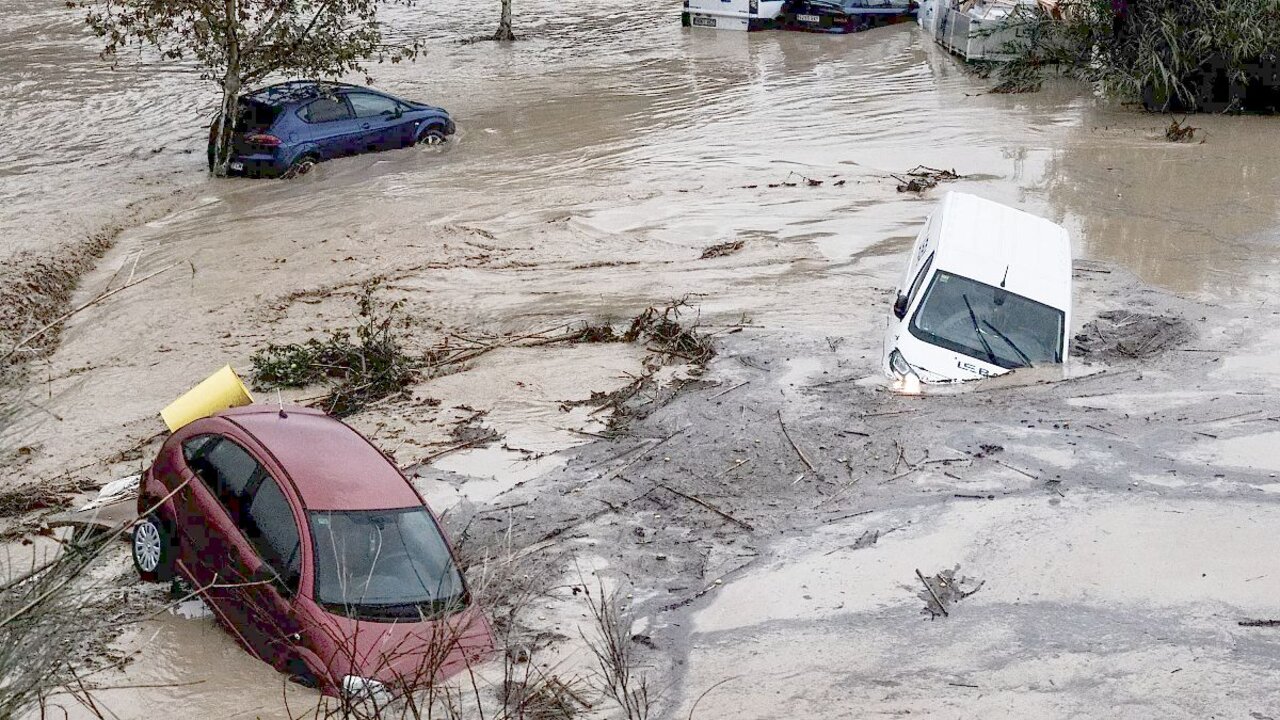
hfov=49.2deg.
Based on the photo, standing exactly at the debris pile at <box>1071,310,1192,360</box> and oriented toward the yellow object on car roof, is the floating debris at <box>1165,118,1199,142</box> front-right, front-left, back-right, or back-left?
back-right

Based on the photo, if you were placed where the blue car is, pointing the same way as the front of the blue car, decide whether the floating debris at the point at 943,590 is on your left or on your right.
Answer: on your right

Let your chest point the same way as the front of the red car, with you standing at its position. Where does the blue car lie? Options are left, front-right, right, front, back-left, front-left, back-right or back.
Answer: back-left

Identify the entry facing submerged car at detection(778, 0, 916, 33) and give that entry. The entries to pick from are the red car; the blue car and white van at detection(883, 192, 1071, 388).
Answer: the blue car

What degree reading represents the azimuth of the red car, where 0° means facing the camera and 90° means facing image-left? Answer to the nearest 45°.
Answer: approximately 315°

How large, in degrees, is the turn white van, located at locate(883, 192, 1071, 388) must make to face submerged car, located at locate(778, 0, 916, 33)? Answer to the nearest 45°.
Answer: approximately 180°

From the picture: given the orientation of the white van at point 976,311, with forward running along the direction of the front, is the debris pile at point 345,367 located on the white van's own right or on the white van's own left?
on the white van's own right

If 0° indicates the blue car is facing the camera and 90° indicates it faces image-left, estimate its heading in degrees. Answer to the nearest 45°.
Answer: approximately 225°

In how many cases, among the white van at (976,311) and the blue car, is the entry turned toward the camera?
1

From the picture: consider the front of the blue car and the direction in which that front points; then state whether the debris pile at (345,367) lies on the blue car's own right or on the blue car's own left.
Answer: on the blue car's own right

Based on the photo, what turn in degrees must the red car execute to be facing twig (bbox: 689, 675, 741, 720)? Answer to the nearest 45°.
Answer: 0° — it already faces it

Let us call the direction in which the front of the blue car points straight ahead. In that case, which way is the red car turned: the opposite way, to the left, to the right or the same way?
to the right

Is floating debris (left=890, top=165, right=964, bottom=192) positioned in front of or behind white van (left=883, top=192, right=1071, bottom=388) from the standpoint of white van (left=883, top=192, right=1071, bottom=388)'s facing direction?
behind

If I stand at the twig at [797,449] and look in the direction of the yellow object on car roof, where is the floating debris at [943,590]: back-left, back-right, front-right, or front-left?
back-left

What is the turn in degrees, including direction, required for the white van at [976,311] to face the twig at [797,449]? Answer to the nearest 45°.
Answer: approximately 45° to its right
